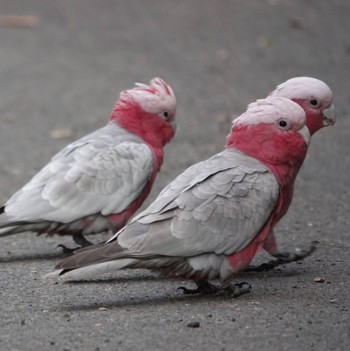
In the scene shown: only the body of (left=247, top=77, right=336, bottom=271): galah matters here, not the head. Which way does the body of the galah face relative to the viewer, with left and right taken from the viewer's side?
facing to the right of the viewer

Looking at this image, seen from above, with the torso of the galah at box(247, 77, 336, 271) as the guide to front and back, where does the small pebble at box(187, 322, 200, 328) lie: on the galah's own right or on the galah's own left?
on the galah's own right

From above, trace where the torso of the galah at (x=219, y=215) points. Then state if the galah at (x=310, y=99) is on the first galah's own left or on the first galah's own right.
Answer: on the first galah's own left

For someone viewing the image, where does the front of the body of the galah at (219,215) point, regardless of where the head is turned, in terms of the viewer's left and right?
facing to the right of the viewer

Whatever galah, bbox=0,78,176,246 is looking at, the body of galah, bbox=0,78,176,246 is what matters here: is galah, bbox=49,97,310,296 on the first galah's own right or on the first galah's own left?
on the first galah's own right

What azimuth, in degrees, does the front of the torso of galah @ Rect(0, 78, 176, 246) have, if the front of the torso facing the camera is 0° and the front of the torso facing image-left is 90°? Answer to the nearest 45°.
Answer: approximately 270°

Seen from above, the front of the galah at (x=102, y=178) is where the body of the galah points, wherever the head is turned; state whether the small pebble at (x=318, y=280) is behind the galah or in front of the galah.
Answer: in front

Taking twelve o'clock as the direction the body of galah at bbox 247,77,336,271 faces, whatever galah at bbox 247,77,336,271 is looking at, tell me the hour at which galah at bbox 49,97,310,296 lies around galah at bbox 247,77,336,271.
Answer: galah at bbox 49,97,310,296 is roughly at 4 o'clock from galah at bbox 247,77,336,271.

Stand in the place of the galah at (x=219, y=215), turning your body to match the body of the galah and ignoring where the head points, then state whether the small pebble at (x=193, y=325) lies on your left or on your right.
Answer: on your right

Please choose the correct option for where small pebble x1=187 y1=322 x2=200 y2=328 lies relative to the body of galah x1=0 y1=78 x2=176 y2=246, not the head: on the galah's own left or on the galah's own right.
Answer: on the galah's own right

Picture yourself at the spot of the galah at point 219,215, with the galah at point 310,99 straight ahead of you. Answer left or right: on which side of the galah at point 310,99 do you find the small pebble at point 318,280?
right
